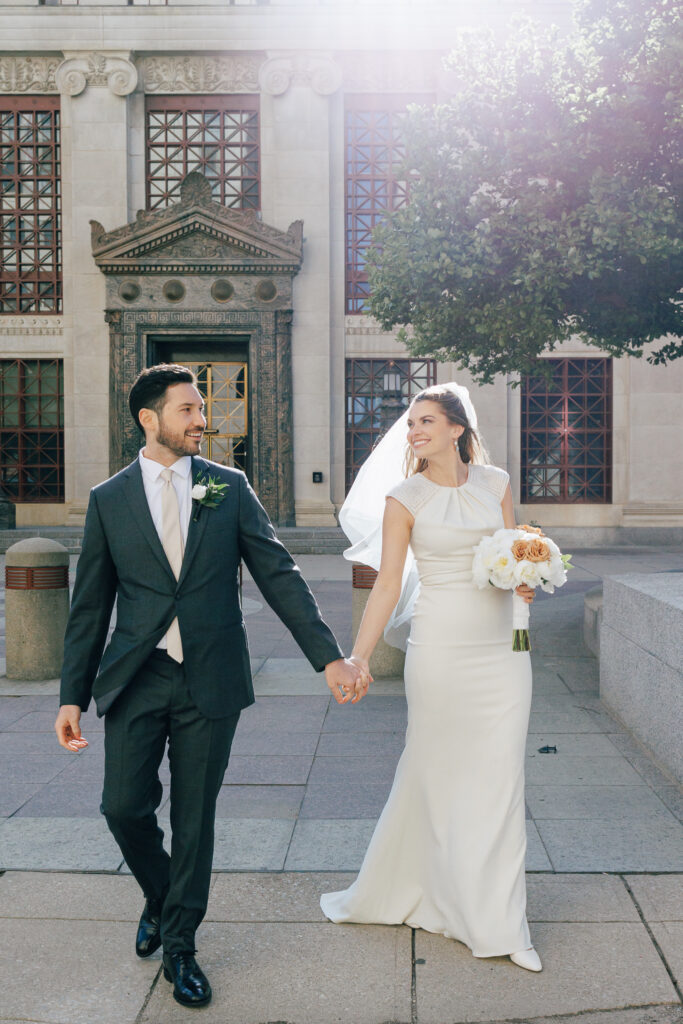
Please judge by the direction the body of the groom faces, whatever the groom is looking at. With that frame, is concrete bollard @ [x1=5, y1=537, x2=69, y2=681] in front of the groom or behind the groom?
behind

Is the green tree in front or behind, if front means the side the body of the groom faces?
behind

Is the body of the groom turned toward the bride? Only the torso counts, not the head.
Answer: no

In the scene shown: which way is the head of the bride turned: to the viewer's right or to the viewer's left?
to the viewer's left

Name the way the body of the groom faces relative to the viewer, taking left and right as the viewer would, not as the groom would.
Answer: facing the viewer
